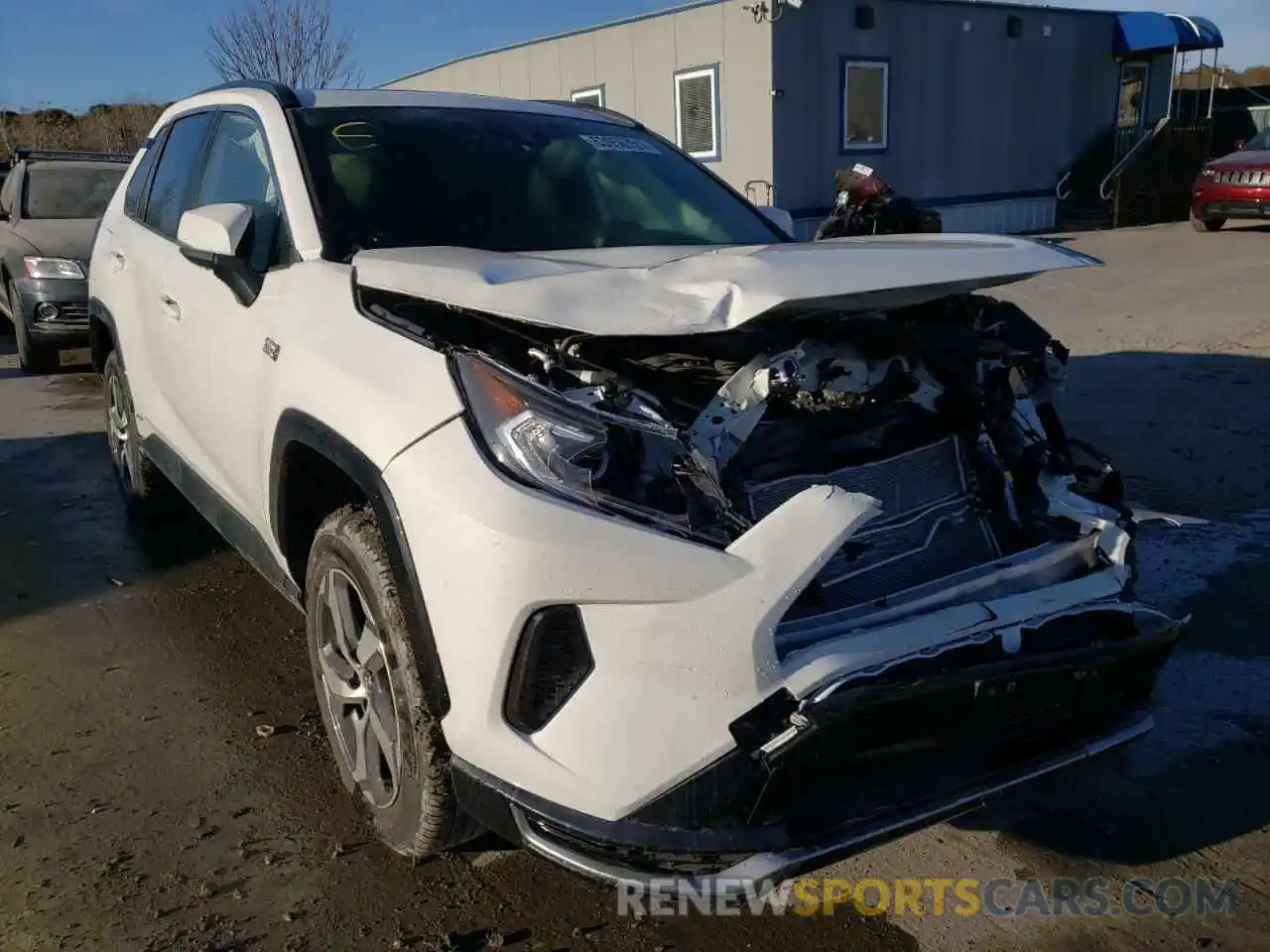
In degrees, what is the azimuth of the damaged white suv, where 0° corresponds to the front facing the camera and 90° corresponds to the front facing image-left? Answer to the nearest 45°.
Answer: approximately 315°

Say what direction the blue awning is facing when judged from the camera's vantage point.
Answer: facing the viewer and to the right of the viewer

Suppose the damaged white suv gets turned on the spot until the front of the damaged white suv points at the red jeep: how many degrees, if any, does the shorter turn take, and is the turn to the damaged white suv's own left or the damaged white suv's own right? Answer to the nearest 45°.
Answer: approximately 90° to the damaged white suv's own left

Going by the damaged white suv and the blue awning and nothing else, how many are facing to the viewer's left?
0

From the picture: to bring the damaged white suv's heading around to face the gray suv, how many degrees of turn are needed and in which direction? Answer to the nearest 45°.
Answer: approximately 180°

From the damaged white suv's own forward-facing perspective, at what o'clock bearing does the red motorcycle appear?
The red motorcycle is roughly at 8 o'clock from the damaged white suv.

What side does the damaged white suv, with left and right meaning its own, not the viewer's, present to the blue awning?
left

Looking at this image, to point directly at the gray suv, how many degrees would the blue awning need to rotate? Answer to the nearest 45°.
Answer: approximately 90° to its right

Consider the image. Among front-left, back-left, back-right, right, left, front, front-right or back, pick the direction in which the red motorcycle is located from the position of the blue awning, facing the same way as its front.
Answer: front-right

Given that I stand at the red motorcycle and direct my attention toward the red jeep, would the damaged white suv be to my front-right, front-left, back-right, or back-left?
back-right
